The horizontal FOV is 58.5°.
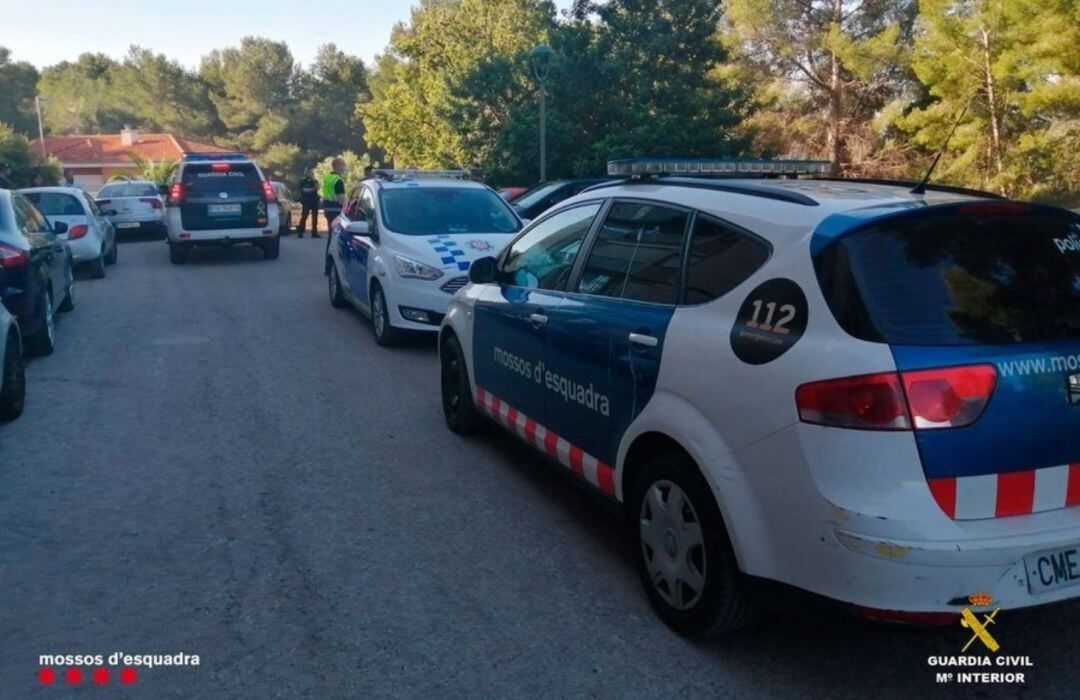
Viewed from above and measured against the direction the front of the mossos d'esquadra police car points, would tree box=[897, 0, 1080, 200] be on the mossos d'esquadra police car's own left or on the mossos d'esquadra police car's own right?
on the mossos d'esquadra police car's own right

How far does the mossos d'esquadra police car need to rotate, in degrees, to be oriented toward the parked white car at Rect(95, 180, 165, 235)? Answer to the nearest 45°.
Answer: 0° — it already faces it

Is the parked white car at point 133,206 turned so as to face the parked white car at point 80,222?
no

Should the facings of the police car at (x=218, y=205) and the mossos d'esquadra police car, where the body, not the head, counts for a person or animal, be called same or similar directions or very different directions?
same or similar directions

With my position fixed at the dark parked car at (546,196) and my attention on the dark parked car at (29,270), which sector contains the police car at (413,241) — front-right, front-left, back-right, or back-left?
front-left

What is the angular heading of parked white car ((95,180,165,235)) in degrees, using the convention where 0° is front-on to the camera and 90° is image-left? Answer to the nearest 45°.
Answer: approximately 180°

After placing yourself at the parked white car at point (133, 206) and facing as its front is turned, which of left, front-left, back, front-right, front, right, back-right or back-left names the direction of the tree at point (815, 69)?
right

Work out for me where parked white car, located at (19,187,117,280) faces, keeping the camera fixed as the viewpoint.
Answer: facing away from the viewer and to the right of the viewer

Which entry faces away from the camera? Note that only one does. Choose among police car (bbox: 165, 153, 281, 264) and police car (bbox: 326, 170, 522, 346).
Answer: police car (bbox: 165, 153, 281, 264)

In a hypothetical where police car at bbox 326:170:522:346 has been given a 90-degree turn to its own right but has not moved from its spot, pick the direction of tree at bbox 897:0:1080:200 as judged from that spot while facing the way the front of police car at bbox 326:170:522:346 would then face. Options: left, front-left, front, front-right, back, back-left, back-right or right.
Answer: back

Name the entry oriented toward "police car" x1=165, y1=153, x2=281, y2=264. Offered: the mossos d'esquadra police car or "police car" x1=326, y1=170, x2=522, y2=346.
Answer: the mossos d'esquadra police car

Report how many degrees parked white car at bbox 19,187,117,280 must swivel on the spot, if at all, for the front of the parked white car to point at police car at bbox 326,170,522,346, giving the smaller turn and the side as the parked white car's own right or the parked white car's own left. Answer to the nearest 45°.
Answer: approximately 135° to the parked white car's own right

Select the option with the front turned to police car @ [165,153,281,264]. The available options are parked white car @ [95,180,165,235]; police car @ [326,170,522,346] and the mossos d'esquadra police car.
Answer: the mossos d'esquadra police car

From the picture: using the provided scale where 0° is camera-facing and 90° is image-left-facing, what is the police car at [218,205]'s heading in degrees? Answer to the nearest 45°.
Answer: approximately 180°

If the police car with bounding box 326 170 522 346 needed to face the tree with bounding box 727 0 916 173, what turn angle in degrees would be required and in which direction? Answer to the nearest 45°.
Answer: approximately 90° to its left

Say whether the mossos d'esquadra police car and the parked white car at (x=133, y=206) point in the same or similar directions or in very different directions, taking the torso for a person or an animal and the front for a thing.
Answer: same or similar directions

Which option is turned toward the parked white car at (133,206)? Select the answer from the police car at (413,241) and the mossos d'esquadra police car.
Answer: the mossos d'esquadra police car
